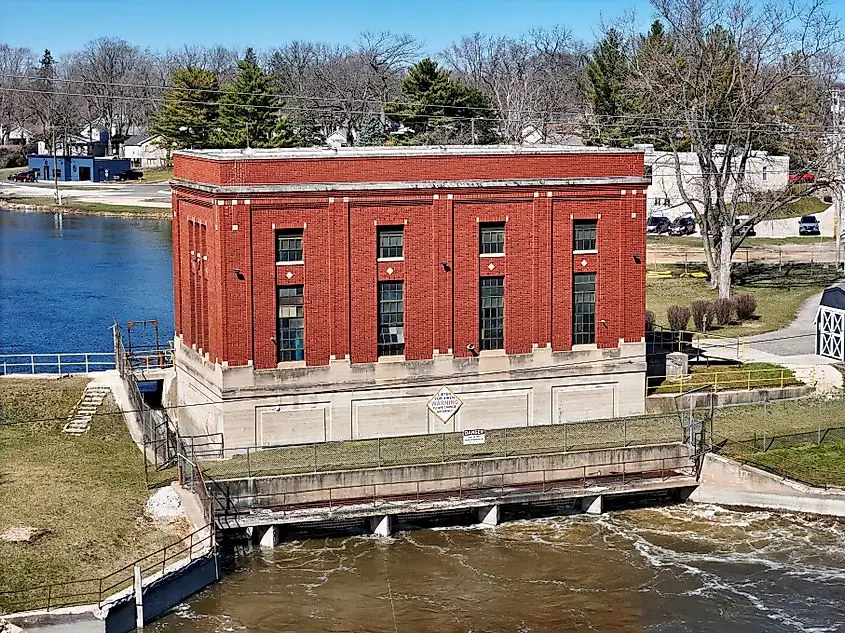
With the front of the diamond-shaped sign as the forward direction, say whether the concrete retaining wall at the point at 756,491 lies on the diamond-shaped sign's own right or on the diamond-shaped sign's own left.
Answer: on the diamond-shaped sign's own left

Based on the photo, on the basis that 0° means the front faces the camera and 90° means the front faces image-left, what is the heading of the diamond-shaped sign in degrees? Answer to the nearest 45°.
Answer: approximately 0°

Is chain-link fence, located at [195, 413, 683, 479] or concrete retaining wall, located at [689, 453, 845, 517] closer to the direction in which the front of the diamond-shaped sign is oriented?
the chain-link fence

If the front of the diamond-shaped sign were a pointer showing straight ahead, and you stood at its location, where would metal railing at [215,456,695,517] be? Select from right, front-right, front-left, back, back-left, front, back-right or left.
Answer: front

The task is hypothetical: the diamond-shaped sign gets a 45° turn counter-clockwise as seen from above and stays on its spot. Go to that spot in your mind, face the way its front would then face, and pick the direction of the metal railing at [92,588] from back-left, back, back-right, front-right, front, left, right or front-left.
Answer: right

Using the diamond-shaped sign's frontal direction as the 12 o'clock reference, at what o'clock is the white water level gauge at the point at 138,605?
The white water level gauge is roughly at 1 o'clock from the diamond-shaped sign.

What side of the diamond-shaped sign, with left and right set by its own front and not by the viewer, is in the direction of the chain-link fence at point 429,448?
front
